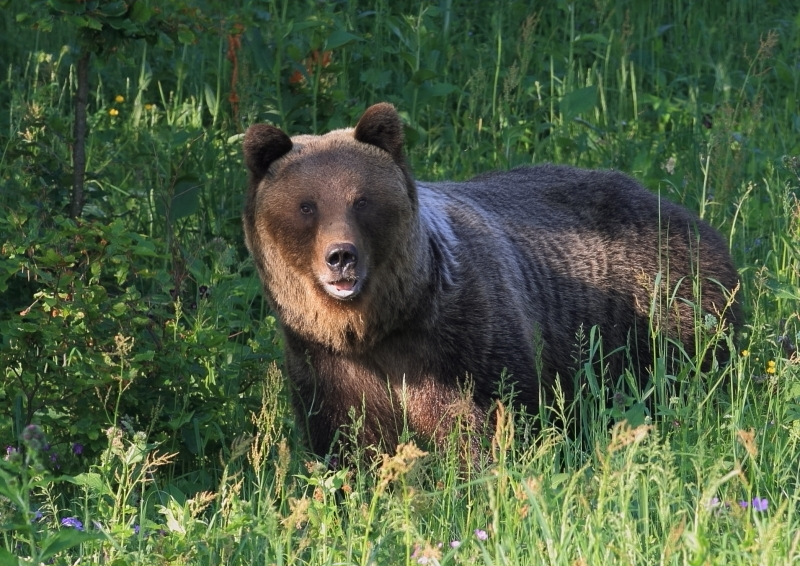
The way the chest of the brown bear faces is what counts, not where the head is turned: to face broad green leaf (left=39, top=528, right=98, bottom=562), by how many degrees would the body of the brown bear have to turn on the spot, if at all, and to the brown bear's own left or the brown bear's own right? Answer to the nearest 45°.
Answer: approximately 45° to the brown bear's own left

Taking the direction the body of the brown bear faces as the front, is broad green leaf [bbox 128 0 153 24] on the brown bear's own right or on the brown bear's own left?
on the brown bear's own right

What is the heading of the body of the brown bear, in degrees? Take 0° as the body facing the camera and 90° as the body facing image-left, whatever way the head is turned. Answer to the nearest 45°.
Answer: approximately 45°

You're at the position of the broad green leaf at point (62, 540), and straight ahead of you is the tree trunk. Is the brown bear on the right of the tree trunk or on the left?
right

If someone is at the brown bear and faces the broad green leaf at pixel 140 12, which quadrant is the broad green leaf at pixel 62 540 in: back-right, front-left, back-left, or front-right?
back-left

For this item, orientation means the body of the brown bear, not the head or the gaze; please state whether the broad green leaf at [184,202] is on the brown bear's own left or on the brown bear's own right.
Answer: on the brown bear's own right
